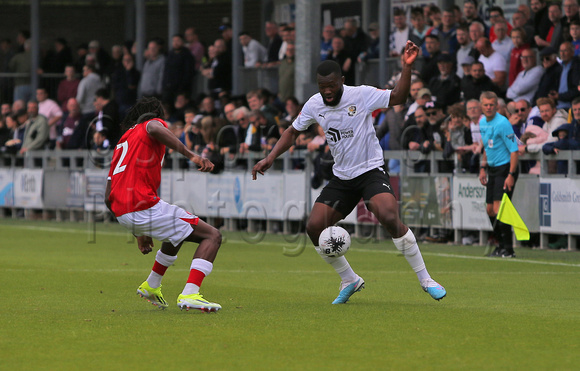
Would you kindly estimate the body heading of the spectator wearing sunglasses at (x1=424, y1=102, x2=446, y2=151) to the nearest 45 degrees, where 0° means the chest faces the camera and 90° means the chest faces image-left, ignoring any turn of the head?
approximately 45°

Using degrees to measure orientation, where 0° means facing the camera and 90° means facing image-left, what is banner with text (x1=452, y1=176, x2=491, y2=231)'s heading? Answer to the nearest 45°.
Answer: approximately 0°

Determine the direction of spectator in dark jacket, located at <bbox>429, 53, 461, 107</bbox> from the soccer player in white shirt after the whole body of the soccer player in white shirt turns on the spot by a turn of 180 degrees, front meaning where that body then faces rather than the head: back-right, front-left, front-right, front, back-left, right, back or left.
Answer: front

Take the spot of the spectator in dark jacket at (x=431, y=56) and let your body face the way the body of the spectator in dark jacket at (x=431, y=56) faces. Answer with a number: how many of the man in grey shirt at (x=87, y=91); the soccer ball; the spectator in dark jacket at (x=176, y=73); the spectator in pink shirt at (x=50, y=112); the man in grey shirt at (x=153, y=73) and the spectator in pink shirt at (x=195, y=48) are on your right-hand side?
5

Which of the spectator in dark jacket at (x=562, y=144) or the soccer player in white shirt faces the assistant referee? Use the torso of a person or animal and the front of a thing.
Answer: the spectator in dark jacket

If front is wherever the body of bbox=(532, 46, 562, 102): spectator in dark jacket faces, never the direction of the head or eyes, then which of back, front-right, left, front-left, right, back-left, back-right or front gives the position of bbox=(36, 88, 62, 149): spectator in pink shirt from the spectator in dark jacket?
right

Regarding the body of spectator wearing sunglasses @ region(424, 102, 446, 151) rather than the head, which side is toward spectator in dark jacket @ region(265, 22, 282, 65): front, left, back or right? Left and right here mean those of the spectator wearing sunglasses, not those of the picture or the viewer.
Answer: right

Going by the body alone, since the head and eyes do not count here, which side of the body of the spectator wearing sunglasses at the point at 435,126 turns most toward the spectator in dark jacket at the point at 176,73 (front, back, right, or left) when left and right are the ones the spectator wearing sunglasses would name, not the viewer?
right

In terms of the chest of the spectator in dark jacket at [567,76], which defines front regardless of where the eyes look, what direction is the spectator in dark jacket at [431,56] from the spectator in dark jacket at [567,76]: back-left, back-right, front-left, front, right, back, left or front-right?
right

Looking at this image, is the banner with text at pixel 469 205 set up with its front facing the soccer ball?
yes
